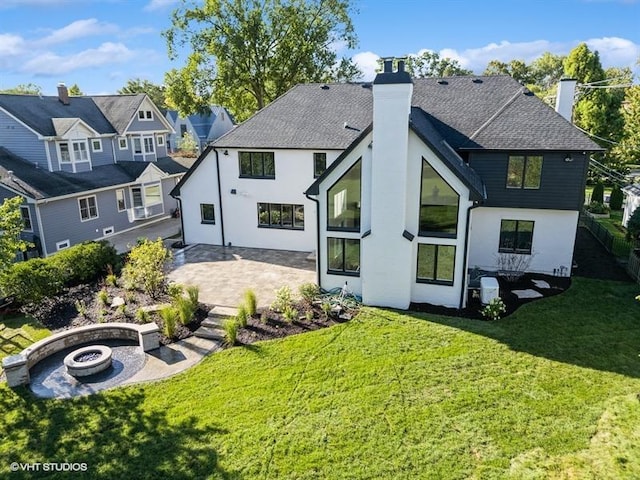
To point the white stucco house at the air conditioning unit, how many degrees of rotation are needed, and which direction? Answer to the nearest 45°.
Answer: approximately 135° to its right

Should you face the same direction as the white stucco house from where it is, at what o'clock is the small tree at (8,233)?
The small tree is roughly at 8 o'clock from the white stucco house.

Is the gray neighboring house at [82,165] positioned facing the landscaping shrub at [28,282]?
no

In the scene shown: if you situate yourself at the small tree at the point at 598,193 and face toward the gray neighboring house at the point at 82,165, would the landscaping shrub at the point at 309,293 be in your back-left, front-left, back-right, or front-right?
front-left

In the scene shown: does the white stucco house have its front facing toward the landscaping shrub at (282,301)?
no

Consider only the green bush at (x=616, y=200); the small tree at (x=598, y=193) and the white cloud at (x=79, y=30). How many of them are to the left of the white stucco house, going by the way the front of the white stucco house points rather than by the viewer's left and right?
1

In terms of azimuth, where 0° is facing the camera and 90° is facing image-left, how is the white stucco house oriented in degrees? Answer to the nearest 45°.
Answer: approximately 180°

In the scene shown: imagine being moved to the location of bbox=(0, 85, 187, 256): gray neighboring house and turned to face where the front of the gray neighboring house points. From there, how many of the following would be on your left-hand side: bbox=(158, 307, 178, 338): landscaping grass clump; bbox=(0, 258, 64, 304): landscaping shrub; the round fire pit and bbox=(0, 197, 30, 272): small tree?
0

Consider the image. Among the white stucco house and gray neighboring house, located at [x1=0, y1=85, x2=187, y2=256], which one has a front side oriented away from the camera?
the white stucco house

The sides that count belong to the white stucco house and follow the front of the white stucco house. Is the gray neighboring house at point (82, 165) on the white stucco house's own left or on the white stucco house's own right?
on the white stucco house's own left

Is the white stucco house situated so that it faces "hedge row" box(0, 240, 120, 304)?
no

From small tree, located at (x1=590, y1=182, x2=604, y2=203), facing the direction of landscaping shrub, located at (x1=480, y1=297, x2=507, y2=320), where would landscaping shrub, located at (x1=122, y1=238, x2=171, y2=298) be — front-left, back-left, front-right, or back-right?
front-right
